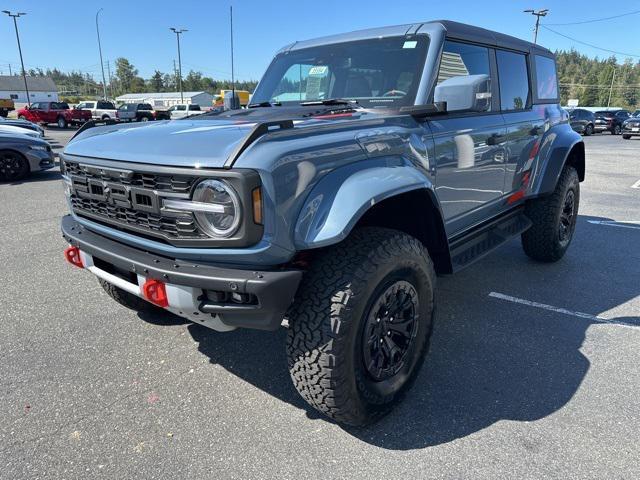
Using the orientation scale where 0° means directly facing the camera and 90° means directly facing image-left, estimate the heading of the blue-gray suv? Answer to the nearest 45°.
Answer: approximately 45°

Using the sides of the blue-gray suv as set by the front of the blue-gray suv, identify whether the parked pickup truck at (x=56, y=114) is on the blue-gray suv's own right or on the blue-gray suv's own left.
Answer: on the blue-gray suv's own right

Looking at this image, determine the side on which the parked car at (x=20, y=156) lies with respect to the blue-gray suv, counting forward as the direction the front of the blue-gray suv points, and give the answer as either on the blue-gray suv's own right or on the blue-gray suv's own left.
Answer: on the blue-gray suv's own right

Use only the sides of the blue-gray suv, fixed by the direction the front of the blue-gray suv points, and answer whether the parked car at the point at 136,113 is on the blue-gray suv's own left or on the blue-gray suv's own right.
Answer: on the blue-gray suv's own right

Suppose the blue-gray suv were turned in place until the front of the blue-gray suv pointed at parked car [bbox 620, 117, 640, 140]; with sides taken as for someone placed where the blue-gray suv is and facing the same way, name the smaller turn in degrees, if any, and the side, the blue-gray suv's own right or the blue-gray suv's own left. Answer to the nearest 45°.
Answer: approximately 180°

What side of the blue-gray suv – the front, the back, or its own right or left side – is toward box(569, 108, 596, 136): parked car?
back

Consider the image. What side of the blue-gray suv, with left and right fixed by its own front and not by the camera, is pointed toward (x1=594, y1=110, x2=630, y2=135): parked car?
back

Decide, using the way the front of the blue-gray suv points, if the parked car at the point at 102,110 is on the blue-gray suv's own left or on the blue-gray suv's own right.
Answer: on the blue-gray suv's own right
